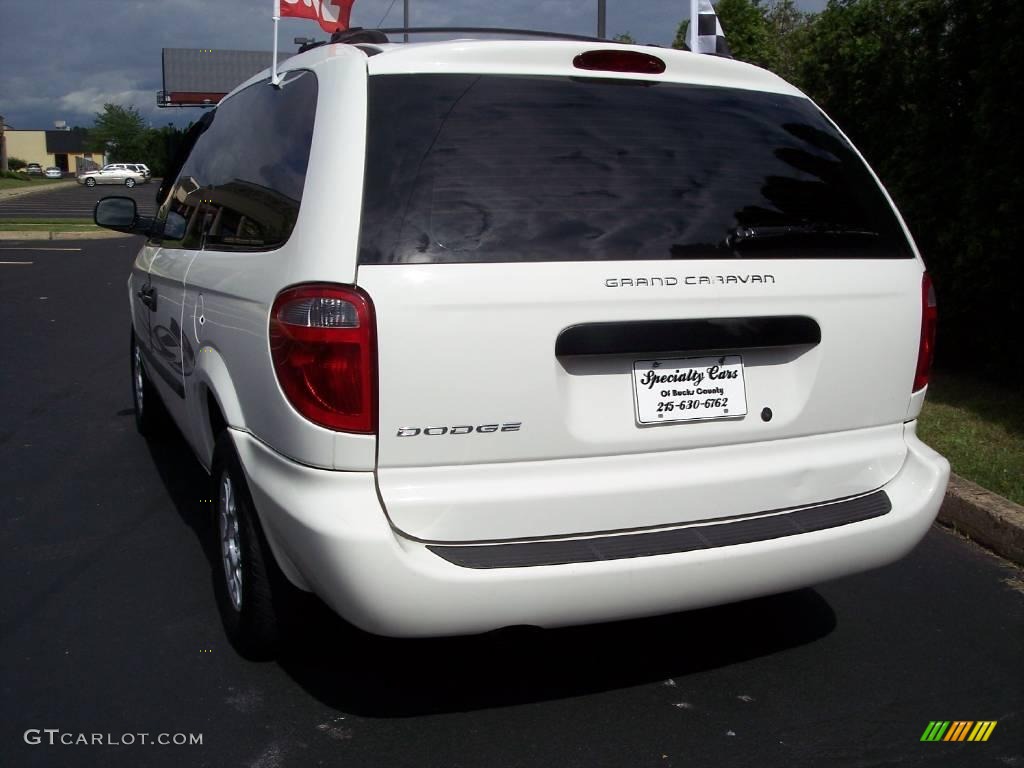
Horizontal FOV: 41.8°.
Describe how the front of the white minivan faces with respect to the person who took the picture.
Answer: facing away from the viewer and to the left of the viewer
